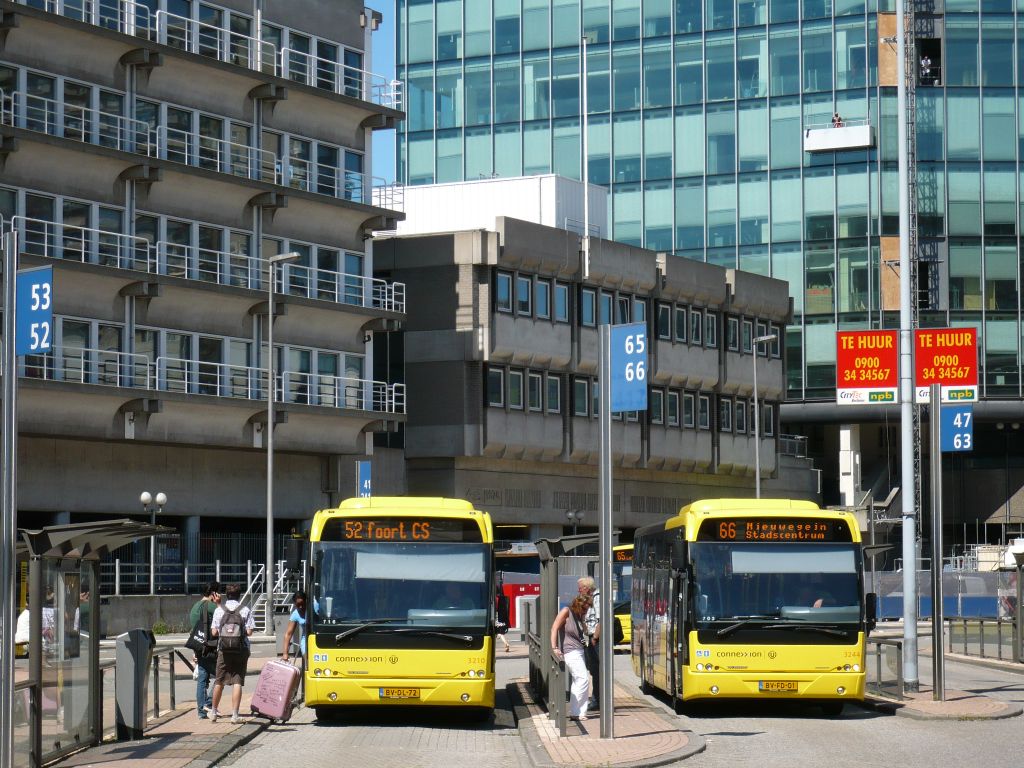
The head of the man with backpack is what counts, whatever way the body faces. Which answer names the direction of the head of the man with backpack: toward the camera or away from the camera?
away from the camera

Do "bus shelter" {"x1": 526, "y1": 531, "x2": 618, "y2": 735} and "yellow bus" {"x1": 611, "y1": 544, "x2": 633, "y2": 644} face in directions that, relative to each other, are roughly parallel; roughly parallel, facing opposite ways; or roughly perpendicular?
roughly perpendicular

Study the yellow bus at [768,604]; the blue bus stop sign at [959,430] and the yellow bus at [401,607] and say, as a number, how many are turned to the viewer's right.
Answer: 0

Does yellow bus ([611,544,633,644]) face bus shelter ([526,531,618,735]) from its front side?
yes

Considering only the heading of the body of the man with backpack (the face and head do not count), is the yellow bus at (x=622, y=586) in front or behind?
in front

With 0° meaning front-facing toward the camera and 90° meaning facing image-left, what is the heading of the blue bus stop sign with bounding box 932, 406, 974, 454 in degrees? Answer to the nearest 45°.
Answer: approximately 0°

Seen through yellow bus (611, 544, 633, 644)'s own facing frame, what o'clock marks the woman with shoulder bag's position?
The woman with shoulder bag is roughly at 12 o'clock from the yellow bus.

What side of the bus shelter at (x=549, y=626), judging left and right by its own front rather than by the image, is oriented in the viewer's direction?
right

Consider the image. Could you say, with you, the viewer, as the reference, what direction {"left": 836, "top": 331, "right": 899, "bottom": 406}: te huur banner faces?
facing the viewer

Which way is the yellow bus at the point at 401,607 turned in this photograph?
toward the camera

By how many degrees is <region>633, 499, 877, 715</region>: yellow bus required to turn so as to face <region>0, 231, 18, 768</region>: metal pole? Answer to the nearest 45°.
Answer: approximately 45° to its right
